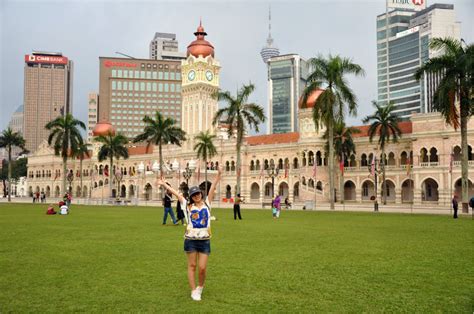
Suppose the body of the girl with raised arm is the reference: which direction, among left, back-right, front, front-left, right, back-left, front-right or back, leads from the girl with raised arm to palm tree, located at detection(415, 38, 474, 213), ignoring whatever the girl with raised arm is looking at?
back-left

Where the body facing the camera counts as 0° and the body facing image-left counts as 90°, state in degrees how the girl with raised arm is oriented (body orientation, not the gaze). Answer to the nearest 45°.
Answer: approximately 0°

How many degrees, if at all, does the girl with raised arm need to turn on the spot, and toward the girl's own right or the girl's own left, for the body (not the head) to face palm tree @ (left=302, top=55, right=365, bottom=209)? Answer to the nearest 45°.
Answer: approximately 180°

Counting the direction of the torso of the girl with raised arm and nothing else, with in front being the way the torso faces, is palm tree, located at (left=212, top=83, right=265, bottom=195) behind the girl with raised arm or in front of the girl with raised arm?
behind
